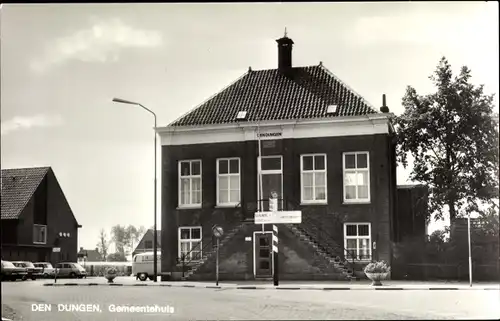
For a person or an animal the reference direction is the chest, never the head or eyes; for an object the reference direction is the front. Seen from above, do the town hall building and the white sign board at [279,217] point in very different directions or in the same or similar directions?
same or similar directions

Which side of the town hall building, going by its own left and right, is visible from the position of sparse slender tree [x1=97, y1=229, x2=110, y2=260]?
back

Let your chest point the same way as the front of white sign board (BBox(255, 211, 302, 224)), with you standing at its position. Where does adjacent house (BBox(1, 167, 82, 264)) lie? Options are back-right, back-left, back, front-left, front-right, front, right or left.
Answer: right

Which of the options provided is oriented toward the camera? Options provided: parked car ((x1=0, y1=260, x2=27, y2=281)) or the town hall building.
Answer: the town hall building

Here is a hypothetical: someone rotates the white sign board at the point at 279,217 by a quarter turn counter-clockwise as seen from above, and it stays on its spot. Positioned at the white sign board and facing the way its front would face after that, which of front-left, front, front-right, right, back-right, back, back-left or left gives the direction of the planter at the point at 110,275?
back

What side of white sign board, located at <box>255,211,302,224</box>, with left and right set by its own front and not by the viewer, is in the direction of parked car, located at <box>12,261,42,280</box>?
right

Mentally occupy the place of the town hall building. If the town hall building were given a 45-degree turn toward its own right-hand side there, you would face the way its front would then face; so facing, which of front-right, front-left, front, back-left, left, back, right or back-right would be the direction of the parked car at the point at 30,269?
front-right

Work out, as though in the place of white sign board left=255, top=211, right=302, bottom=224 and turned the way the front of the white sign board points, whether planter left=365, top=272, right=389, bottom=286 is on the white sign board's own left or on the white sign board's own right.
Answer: on the white sign board's own left

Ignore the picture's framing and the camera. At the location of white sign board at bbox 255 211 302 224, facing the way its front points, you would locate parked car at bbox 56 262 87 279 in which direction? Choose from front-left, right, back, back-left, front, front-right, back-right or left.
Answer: right

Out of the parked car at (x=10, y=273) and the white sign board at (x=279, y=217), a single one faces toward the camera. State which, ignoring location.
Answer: the white sign board

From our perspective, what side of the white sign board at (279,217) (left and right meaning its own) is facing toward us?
front
